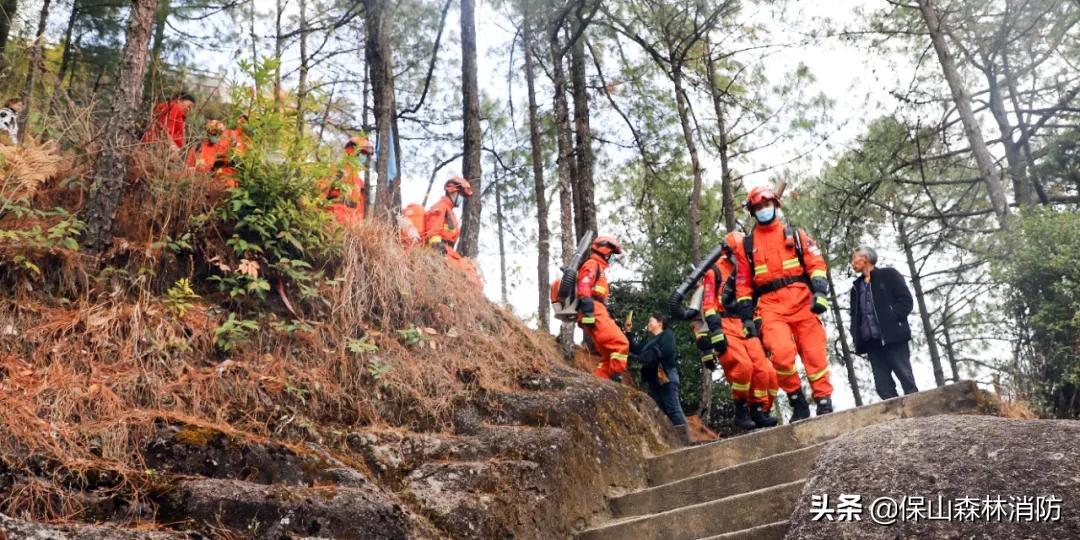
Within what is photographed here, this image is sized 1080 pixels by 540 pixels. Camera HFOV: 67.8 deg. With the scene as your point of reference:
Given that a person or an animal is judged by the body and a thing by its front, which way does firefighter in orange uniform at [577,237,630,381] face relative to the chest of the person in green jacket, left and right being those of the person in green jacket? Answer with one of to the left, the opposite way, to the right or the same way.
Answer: the opposite way

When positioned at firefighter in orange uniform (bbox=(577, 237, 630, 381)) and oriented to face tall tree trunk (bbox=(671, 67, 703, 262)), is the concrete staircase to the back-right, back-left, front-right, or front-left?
back-right

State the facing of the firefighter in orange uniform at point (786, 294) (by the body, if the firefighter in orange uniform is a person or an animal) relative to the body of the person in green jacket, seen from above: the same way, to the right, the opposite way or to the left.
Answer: to the left

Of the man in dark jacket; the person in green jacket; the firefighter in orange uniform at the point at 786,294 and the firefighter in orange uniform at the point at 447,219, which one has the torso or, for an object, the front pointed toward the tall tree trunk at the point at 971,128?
the firefighter in orange uniform at the point at 447,219

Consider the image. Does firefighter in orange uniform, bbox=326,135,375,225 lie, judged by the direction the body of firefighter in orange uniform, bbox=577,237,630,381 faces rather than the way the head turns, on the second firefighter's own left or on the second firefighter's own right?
on the second firefighter's own right

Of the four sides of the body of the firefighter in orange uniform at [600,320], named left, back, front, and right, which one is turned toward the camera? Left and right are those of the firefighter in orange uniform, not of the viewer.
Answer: right

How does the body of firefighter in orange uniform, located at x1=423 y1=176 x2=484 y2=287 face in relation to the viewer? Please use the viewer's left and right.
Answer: facing to the right of the viewer

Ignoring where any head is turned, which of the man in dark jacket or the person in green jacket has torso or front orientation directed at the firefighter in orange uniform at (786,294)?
the man in dark jacket

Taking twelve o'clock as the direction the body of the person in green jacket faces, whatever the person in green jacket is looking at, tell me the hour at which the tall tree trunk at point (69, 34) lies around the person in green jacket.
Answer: The tall tree trunk is roughly at 12 o'clock from the person in green jacket.

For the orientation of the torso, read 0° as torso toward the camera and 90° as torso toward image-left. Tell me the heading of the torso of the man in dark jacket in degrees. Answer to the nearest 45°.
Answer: approximately 45°
